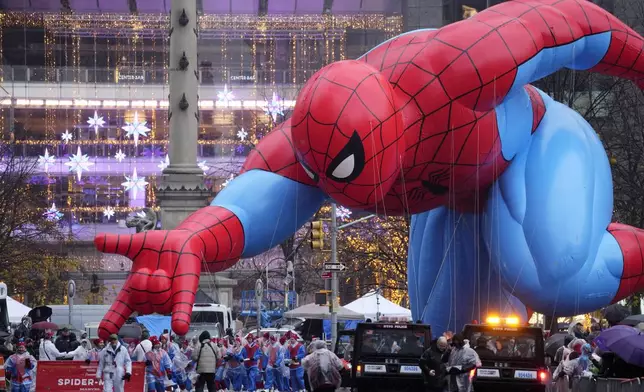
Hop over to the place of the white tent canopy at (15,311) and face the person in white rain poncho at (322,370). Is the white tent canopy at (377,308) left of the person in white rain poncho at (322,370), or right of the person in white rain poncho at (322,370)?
left

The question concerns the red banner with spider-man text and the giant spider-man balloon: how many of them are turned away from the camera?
0

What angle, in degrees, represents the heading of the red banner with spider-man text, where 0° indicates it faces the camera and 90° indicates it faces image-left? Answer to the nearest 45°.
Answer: approximately 0°
